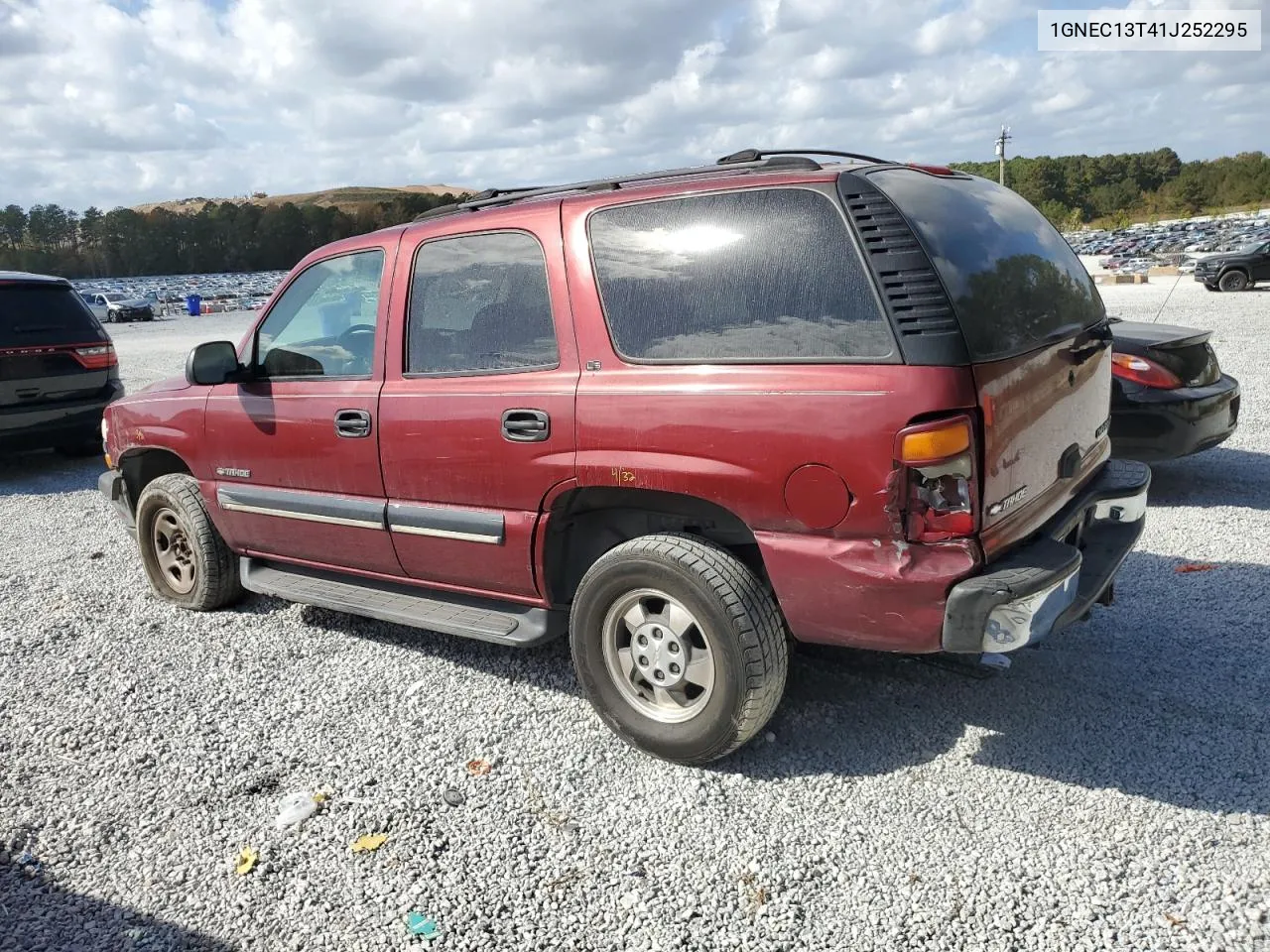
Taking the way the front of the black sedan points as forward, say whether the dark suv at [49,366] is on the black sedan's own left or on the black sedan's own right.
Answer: on the black sedan's own left

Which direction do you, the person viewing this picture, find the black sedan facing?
facing away from the viewer and to the left of the viewer

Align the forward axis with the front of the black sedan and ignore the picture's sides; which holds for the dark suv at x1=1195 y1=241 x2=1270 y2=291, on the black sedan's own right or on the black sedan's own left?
on the black sedan's own right

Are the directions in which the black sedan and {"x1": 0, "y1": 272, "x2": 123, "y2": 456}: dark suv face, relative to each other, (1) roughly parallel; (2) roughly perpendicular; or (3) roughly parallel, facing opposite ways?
roughly parallel

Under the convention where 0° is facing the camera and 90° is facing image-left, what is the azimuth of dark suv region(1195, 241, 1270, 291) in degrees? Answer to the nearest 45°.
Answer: approximately 45°

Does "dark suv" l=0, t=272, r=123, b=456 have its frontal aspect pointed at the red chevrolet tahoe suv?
no

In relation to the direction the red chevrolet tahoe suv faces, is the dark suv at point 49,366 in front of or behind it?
in front

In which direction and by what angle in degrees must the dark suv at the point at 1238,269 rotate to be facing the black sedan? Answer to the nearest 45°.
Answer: approximately 45° to its left

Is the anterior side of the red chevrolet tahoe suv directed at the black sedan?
no

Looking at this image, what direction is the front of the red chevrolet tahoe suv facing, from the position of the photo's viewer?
facing away from the viewer and to the left of the viewer

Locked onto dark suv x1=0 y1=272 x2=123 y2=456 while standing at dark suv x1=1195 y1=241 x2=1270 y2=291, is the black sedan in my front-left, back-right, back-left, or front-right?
front-left

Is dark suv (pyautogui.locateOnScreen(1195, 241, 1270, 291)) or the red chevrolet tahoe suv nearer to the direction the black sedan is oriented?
the dark suv

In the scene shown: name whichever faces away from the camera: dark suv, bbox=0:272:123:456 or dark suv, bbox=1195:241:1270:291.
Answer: dark suv, bbox=0:272:123:456

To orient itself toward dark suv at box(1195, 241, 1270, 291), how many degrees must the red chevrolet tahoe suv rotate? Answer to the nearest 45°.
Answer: approximately 90° to its right

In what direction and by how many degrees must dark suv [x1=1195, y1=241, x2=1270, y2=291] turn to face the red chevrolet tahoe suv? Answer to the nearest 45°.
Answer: approximately 45° to its left

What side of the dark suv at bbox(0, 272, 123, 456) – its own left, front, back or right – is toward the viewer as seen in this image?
back

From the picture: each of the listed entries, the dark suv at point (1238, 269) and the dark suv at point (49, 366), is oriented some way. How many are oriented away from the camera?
1
